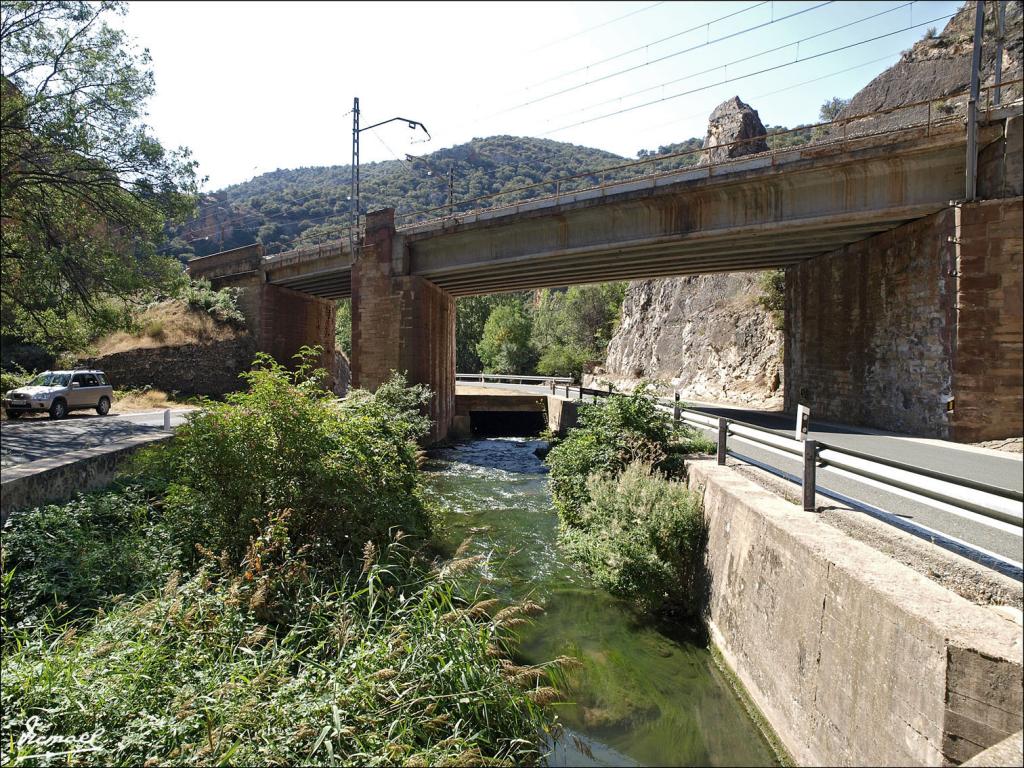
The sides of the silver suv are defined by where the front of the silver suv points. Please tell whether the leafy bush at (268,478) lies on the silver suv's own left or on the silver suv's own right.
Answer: on the silver suv's own left

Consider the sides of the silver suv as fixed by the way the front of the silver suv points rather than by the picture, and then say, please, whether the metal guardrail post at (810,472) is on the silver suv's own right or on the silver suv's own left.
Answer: on the silver suv's own left

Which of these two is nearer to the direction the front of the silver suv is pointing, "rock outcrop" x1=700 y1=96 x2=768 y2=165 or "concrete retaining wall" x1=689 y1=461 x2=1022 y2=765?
the concrete retaining wall

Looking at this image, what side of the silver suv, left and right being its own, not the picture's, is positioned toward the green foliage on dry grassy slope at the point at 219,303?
back

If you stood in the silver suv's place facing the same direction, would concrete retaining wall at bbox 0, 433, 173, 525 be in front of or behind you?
in front

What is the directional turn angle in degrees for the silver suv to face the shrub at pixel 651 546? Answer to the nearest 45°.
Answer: approximately 45° to its left

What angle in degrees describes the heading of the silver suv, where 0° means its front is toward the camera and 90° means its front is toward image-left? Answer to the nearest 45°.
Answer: approximately 45°

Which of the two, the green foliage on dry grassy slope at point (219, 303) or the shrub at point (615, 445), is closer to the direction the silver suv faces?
the shrub

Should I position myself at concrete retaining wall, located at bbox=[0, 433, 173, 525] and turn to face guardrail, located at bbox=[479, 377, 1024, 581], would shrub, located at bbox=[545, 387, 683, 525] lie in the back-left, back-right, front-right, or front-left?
front-left

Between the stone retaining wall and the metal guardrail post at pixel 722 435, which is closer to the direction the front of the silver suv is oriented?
the metal guardrail post

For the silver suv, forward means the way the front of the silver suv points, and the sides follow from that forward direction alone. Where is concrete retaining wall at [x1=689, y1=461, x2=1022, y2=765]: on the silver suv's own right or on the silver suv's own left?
on the silver suv's own left

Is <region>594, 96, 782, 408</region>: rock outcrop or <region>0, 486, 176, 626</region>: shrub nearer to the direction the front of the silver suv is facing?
the shrub
